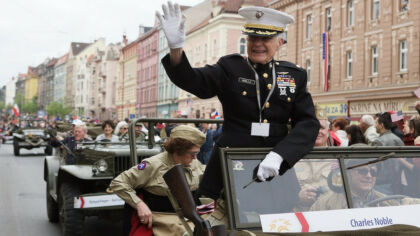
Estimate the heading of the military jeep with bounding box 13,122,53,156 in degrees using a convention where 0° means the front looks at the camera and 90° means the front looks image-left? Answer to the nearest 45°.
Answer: approximately 0°

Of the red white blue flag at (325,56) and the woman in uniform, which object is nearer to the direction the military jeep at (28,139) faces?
the woman in uniform

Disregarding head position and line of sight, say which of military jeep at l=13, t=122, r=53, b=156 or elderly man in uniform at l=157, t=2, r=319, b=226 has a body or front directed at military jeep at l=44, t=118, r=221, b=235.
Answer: military jeep at l=13, t=122, r=53, b=156

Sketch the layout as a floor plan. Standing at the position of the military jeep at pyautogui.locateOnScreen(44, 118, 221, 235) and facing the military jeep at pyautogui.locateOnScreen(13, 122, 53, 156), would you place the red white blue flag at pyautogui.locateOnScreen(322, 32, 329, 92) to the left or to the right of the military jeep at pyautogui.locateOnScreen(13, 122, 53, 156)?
right

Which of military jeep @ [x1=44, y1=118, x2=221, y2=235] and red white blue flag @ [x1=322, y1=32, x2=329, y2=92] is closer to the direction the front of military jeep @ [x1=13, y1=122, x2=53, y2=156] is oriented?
the military jeep

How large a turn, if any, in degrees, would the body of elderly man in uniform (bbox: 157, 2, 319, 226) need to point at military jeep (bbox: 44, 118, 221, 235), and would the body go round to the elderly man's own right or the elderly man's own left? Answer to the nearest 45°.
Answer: approximately 135° to the elderly man's own right

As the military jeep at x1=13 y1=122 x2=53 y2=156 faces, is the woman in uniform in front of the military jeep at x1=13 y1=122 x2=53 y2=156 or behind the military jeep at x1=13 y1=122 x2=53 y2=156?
in front

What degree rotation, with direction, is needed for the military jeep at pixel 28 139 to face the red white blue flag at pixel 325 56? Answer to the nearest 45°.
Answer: approximately 90° to its left

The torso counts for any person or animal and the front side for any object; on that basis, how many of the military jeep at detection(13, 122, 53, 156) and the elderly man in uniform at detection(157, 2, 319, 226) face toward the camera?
2

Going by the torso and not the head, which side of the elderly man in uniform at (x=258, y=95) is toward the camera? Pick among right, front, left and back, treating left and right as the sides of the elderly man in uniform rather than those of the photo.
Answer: front

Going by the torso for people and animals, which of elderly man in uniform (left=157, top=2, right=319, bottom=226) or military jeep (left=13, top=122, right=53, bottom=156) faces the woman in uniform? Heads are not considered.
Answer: the military jeep
